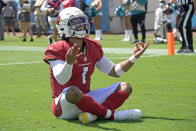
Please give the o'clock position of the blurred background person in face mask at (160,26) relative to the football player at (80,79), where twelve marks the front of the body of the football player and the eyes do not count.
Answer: The blurred background person in face mask is roughly at 8 o'clock from the football player.

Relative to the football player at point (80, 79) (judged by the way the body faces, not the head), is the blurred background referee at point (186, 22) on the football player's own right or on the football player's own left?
on the football player's own left

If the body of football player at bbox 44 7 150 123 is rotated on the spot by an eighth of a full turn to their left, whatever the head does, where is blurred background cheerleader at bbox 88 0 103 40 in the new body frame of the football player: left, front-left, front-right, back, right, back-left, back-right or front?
left

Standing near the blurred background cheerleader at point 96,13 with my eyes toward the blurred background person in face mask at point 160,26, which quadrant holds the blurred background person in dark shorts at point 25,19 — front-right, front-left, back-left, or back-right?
back-right

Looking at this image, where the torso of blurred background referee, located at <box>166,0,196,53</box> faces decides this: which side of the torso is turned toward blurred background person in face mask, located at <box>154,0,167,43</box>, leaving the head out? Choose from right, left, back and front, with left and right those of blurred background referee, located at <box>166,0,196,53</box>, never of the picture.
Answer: right

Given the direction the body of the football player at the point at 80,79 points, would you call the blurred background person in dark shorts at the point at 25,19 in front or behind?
behind
